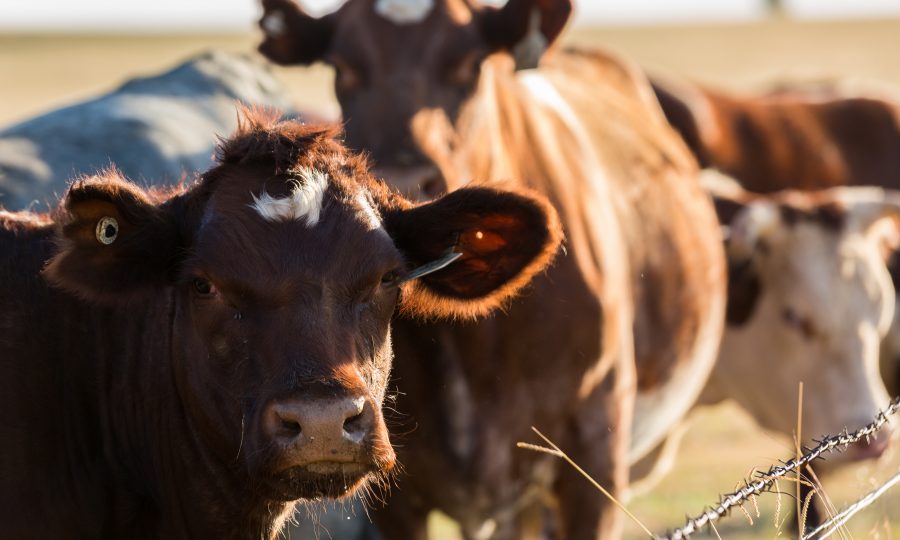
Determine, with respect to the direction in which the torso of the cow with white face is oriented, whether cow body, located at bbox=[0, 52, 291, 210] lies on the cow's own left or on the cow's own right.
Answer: on the cow's own right

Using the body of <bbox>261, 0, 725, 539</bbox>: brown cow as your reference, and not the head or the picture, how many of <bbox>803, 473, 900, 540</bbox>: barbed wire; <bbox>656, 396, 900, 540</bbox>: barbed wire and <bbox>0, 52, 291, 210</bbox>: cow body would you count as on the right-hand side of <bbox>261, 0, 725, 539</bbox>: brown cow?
1

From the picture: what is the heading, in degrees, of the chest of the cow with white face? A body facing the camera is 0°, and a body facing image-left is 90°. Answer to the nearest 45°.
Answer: approximately 315°

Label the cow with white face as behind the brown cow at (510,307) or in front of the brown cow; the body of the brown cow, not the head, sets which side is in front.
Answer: behind

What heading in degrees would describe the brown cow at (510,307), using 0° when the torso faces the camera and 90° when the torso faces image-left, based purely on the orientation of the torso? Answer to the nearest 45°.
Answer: approximately 45°

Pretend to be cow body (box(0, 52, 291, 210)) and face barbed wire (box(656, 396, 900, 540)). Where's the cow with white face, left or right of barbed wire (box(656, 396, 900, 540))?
left
